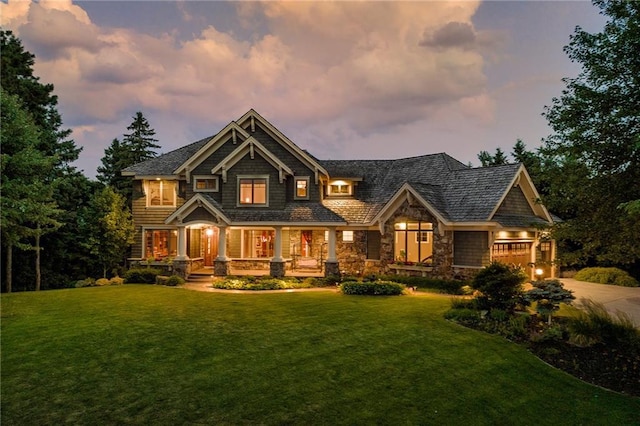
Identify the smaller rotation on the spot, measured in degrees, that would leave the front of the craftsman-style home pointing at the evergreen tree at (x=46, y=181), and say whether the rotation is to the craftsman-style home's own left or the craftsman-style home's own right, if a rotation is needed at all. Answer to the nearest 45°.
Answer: approximately 90° to the craftsman-style home's own right

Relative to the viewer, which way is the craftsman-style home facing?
toward the camera

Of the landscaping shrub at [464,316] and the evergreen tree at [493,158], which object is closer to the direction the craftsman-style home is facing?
the landscaping shrub

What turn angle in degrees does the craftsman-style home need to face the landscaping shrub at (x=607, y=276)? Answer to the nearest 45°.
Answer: approximately 90° to its left
